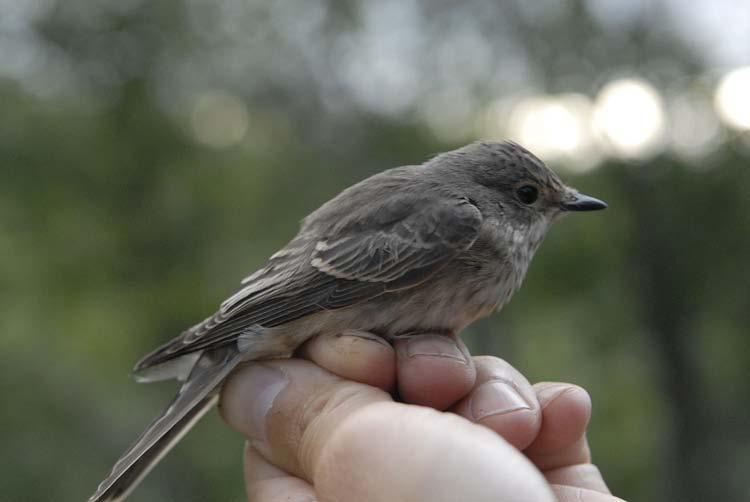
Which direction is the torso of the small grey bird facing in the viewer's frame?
to the viewer's right
